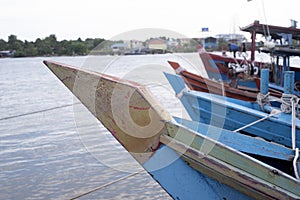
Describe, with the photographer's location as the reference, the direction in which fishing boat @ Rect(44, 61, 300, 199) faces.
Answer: facing to the left of the viewer

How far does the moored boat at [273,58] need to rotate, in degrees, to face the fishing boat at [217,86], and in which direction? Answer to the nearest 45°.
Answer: approximately 45° to its left

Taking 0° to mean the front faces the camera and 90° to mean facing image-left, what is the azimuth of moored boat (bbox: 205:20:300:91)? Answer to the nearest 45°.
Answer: approximately 90°

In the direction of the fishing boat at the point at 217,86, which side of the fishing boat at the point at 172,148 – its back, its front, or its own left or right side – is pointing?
right

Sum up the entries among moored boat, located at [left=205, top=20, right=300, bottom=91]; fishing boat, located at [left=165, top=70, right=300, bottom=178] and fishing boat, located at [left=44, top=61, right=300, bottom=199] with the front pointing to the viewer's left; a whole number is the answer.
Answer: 3

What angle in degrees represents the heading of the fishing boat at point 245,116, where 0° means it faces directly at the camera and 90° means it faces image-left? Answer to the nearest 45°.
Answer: approximately 90°
